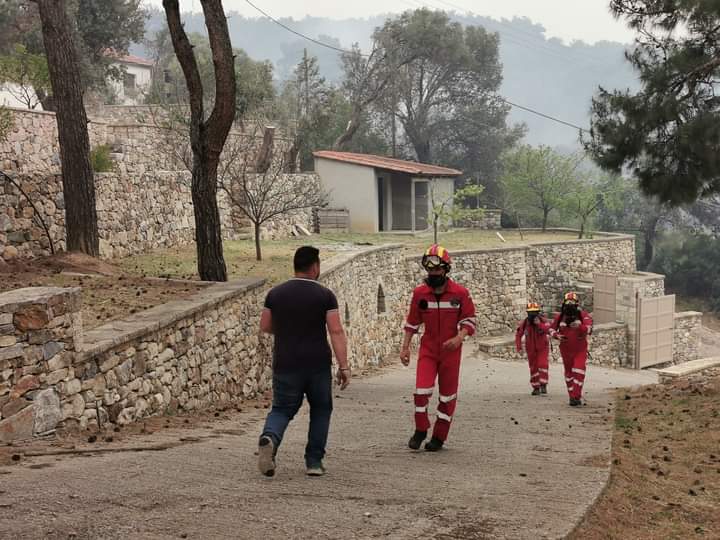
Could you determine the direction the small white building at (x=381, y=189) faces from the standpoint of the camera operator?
facing the viewer and to the right of the viewer

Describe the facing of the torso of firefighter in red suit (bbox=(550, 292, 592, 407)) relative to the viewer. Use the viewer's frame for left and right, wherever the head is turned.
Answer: facing the viewer

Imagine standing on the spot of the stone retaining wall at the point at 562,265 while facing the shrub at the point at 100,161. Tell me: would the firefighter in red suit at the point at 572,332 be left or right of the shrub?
left

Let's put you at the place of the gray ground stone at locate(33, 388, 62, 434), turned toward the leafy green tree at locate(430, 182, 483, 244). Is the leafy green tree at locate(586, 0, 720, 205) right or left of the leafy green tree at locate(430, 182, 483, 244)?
right

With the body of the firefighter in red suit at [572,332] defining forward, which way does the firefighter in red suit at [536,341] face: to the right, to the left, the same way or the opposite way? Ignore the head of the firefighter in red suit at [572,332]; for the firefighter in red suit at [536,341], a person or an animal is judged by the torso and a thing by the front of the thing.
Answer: the same way

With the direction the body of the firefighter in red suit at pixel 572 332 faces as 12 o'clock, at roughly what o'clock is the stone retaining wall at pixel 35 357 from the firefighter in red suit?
The stone retaining wall is roughly at 1 o'clock from the firefighter in red suit.

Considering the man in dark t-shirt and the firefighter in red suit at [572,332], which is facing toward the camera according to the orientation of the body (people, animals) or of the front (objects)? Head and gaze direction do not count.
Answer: the firefighter in red suit

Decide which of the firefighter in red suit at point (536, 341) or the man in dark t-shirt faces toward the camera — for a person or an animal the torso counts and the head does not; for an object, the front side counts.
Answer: the firefighter in red suit

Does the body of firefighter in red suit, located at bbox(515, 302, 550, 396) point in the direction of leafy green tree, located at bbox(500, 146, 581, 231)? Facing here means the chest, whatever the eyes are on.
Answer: no

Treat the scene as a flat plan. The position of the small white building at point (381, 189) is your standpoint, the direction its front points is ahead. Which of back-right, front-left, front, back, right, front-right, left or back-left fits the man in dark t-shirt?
front-right

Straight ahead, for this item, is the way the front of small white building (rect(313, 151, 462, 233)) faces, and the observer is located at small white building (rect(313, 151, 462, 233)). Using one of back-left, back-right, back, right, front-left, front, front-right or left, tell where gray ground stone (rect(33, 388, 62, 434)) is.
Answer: front-right

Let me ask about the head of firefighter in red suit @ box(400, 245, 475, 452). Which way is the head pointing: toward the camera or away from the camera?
toward the camera

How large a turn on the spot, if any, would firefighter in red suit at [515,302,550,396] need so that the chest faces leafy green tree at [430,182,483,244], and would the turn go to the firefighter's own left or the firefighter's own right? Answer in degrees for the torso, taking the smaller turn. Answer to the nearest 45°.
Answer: approximately 180°

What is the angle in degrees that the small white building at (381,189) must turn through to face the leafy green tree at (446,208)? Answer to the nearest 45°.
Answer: approximately 45° to its left

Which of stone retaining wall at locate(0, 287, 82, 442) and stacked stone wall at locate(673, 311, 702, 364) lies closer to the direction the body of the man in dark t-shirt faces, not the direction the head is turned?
the stacked stone wall

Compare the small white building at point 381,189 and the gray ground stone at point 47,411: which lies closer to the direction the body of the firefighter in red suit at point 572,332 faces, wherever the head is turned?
the gray ground stone

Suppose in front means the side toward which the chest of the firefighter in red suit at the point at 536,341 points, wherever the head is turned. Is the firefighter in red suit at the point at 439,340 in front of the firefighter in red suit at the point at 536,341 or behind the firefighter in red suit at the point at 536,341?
in front

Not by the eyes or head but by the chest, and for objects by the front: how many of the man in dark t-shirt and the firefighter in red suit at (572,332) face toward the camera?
1

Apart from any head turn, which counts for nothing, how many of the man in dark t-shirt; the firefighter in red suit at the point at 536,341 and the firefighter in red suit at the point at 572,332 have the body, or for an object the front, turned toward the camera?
2

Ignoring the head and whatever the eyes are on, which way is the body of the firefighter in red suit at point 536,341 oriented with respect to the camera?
toward the camera
